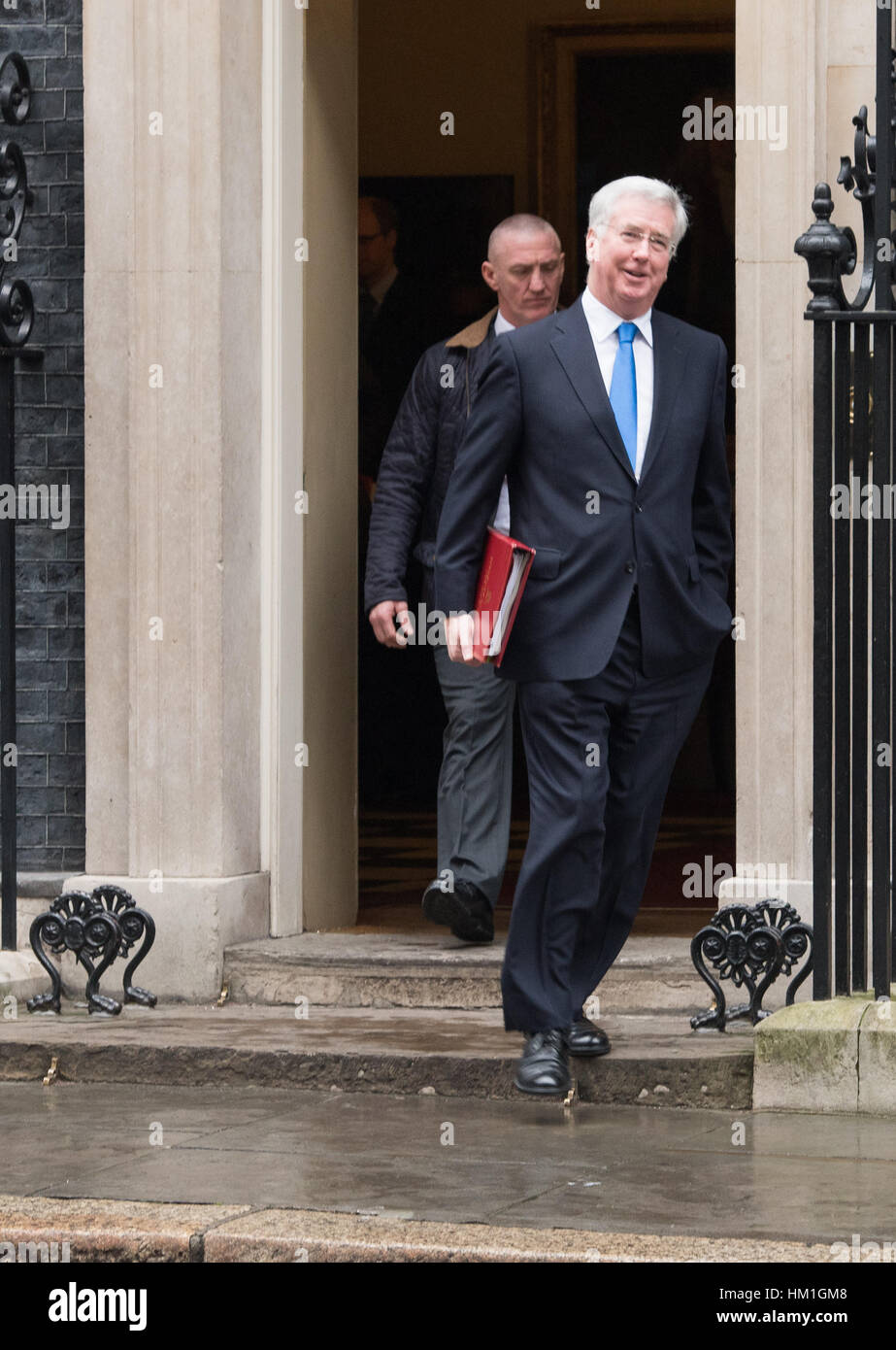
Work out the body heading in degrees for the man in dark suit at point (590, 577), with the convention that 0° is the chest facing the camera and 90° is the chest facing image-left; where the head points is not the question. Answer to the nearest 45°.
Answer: approximately 0°

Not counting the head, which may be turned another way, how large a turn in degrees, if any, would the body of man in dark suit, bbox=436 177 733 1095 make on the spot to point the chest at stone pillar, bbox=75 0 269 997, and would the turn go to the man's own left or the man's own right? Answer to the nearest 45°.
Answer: approximately 135° to the man's own right

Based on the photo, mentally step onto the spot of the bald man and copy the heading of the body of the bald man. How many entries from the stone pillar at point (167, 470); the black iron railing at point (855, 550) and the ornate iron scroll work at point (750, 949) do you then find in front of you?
2

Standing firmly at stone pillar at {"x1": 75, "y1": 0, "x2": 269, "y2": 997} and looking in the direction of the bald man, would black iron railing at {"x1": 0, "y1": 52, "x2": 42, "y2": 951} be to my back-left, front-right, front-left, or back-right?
back-left

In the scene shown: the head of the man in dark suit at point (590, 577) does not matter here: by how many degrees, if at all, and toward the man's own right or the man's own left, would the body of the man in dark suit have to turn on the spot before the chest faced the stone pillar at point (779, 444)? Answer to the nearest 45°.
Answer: approximately 135° to the man's own left

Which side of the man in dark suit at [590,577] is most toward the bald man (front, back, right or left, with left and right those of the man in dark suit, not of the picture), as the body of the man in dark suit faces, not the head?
back
